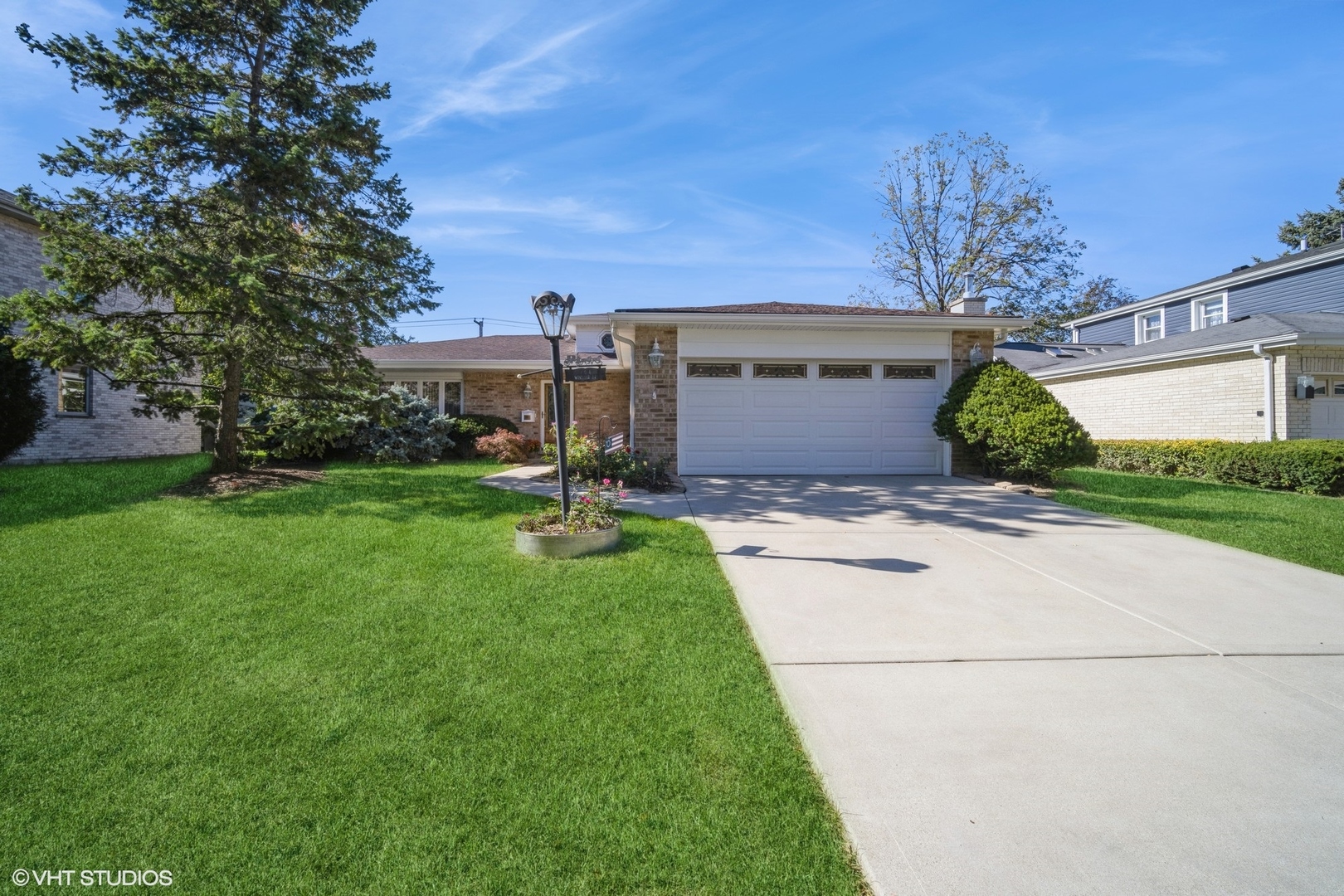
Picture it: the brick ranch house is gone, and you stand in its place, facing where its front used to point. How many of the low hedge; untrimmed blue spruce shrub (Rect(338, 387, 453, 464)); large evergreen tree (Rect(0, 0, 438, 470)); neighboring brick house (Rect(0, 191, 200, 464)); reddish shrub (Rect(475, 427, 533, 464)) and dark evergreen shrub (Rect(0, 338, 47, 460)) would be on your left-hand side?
1

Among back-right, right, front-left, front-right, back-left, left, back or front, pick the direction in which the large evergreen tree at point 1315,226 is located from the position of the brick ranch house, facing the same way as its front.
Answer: back-left

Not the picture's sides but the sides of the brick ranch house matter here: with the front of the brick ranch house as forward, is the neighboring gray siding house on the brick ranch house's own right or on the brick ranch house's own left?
on the brick ranch house's own left

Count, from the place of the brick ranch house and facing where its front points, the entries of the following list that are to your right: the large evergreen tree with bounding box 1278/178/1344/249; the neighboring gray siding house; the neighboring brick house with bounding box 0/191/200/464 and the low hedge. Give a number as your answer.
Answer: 1

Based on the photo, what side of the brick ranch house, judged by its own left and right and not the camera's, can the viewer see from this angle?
front

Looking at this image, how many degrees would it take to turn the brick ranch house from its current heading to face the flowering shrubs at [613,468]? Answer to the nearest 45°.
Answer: approximately 45° to its right

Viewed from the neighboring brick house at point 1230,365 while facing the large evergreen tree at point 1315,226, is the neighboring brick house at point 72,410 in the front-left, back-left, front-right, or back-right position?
back-left

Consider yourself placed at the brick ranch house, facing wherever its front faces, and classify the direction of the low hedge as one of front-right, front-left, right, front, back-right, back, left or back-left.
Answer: left

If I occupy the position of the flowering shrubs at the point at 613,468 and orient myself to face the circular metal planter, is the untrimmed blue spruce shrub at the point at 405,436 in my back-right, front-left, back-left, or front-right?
back-right

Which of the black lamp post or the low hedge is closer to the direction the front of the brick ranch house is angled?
the black lamp post

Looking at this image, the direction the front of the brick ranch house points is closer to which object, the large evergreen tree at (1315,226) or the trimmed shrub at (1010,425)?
the trimmed shrub

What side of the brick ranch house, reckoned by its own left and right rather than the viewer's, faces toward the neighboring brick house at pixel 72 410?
right

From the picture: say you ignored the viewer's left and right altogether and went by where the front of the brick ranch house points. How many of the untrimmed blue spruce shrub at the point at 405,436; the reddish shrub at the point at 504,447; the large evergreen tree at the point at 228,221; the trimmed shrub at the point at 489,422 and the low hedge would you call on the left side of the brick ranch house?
1

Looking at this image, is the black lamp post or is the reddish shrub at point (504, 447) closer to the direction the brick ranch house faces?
the black lamp post
